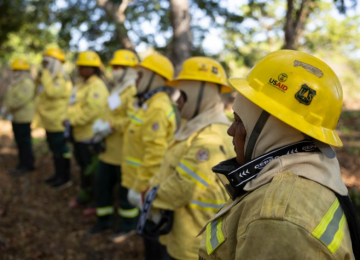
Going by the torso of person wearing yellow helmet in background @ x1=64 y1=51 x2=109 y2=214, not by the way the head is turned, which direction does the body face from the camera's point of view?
to the viewer's left

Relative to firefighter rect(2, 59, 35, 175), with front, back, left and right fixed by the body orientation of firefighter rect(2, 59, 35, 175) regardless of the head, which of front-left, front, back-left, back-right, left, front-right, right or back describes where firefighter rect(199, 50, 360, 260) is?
left

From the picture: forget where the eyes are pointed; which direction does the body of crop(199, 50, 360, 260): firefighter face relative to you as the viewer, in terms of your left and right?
facing to the left of the viewer

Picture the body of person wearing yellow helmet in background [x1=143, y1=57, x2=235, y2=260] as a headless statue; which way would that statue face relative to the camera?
to the viewer's left

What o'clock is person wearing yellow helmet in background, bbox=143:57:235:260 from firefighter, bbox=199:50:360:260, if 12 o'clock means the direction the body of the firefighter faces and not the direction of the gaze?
The person wearing yellow helmet in background is roughly at 2 o'clock from the firefighter.

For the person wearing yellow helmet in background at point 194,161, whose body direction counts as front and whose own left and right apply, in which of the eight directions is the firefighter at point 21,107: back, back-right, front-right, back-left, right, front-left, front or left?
front-right

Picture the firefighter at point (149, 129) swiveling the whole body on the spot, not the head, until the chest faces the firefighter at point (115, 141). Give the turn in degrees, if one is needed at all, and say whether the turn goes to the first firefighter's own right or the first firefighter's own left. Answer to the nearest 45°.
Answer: approximately 45° to the first firefighter's own right

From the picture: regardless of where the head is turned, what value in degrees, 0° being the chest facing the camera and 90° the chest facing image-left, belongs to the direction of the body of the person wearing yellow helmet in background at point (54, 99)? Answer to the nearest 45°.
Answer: approximately 90°

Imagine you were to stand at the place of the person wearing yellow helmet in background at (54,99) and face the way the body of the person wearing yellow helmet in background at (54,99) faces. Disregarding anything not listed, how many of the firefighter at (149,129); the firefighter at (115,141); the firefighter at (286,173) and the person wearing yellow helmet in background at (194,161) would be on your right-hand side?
0

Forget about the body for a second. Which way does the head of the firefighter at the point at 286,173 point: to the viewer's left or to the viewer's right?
to the viewer's left

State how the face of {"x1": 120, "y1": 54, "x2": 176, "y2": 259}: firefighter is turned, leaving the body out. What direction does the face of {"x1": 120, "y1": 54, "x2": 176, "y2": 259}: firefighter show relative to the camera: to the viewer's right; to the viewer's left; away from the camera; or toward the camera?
to the viewer's left

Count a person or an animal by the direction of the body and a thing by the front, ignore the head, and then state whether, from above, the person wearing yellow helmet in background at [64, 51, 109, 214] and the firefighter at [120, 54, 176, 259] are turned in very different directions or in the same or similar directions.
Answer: same or similar directions

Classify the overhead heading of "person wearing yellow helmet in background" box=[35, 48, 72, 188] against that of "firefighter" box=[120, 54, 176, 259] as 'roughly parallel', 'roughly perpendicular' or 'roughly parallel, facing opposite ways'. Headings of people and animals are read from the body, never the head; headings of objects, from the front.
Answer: roughly parallel

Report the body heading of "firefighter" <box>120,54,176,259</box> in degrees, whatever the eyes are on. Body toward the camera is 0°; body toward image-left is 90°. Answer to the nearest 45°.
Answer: approximately 90°

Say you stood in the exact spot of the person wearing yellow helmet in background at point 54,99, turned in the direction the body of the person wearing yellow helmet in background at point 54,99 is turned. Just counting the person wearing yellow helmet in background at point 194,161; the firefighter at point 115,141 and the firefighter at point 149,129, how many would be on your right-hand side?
0

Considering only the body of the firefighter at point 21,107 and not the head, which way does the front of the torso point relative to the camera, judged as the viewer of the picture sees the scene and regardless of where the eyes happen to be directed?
to the viewer's left
